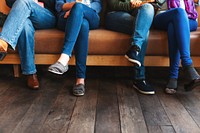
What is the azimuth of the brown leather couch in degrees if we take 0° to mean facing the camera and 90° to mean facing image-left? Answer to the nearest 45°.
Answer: approximately 0°
